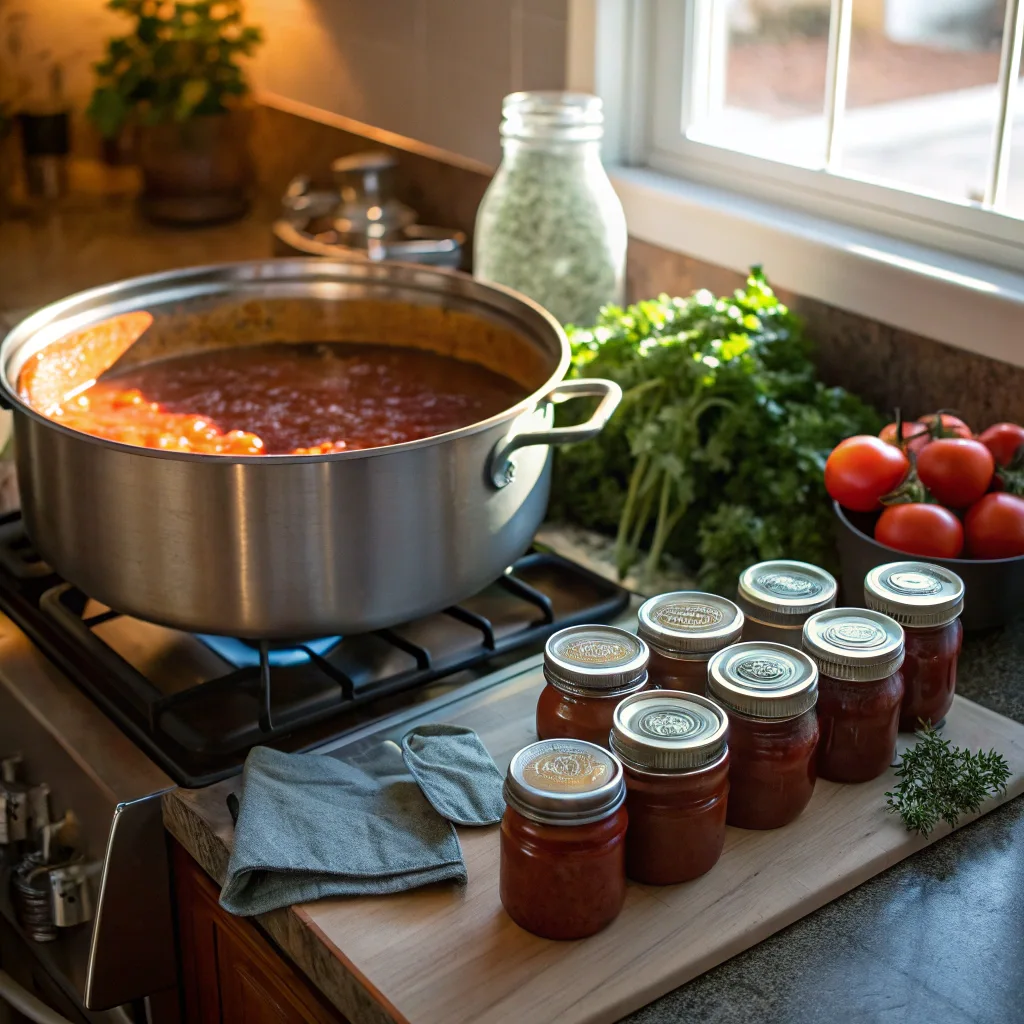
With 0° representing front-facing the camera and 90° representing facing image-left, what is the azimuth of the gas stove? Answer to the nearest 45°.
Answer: approximately 45°

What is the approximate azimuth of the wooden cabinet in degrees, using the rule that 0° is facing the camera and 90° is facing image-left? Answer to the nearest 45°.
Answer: approximately 45°

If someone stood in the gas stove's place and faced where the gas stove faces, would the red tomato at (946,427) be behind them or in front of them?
behind

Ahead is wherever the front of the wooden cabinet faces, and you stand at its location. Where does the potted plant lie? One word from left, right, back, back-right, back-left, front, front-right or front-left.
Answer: back-right

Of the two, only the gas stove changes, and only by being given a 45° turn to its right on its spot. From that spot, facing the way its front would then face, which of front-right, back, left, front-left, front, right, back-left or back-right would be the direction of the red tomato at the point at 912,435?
back

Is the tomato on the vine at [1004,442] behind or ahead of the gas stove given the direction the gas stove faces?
behind

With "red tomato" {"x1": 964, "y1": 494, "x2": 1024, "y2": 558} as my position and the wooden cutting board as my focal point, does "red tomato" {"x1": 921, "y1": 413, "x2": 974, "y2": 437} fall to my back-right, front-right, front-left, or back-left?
back-right

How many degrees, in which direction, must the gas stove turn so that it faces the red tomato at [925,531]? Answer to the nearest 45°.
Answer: approximately 135° to its left

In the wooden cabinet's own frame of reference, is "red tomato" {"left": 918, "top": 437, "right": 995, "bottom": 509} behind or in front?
behind
